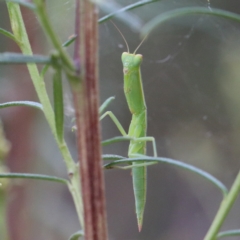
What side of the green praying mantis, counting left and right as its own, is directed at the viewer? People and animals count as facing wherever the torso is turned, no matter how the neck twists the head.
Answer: back
